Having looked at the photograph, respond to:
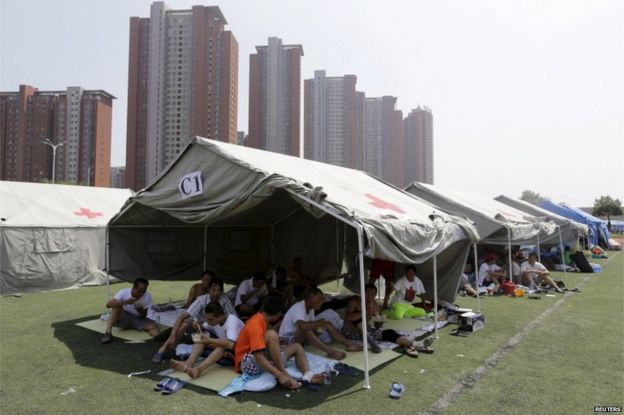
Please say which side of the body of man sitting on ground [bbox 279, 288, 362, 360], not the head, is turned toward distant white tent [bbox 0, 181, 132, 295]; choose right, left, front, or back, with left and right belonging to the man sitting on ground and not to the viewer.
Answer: back

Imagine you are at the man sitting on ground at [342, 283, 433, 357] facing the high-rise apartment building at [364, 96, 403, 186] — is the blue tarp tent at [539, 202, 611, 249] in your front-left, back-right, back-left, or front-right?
front-right

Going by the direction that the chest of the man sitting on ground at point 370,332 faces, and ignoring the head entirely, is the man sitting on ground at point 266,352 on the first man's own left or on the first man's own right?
on the first man's own right

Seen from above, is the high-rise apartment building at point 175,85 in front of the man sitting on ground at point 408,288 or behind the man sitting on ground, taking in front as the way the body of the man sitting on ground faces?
behind

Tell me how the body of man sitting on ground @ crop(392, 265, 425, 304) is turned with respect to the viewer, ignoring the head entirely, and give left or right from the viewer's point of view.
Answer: facing the viewer

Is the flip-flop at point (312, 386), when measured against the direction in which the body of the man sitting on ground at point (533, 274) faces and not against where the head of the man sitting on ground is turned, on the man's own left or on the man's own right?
on the man's own right

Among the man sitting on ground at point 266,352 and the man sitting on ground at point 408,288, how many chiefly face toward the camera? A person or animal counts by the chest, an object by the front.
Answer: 1

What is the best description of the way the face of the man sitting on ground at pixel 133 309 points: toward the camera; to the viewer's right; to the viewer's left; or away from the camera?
toward the camera

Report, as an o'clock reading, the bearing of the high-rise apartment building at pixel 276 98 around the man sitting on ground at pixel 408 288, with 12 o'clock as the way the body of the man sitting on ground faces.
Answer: The high-rise apartment building is roughly at 5 o'clock from the man sitting on ground.

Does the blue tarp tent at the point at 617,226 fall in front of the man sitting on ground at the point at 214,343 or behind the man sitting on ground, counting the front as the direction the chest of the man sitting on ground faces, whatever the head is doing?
behind

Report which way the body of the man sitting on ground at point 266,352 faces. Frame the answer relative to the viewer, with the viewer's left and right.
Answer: facing to the right of the viewer

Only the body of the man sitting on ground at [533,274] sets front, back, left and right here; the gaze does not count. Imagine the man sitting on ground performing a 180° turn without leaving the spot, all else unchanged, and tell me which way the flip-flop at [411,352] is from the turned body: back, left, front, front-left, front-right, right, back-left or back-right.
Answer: back-left

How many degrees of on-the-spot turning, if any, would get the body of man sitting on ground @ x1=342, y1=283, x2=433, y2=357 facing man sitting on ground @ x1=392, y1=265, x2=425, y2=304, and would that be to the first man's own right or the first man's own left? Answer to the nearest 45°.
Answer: approximately 135° to the first man's own left

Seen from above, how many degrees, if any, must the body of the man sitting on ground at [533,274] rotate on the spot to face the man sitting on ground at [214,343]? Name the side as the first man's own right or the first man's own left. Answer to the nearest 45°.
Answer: approximately 45° to the first man's own right

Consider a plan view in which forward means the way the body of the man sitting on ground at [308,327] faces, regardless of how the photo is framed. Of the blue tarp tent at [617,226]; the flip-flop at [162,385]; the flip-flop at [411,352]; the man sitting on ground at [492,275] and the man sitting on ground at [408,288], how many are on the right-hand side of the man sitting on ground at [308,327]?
1

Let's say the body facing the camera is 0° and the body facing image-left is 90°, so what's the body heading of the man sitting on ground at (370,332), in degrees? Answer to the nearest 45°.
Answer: approximately 315°
